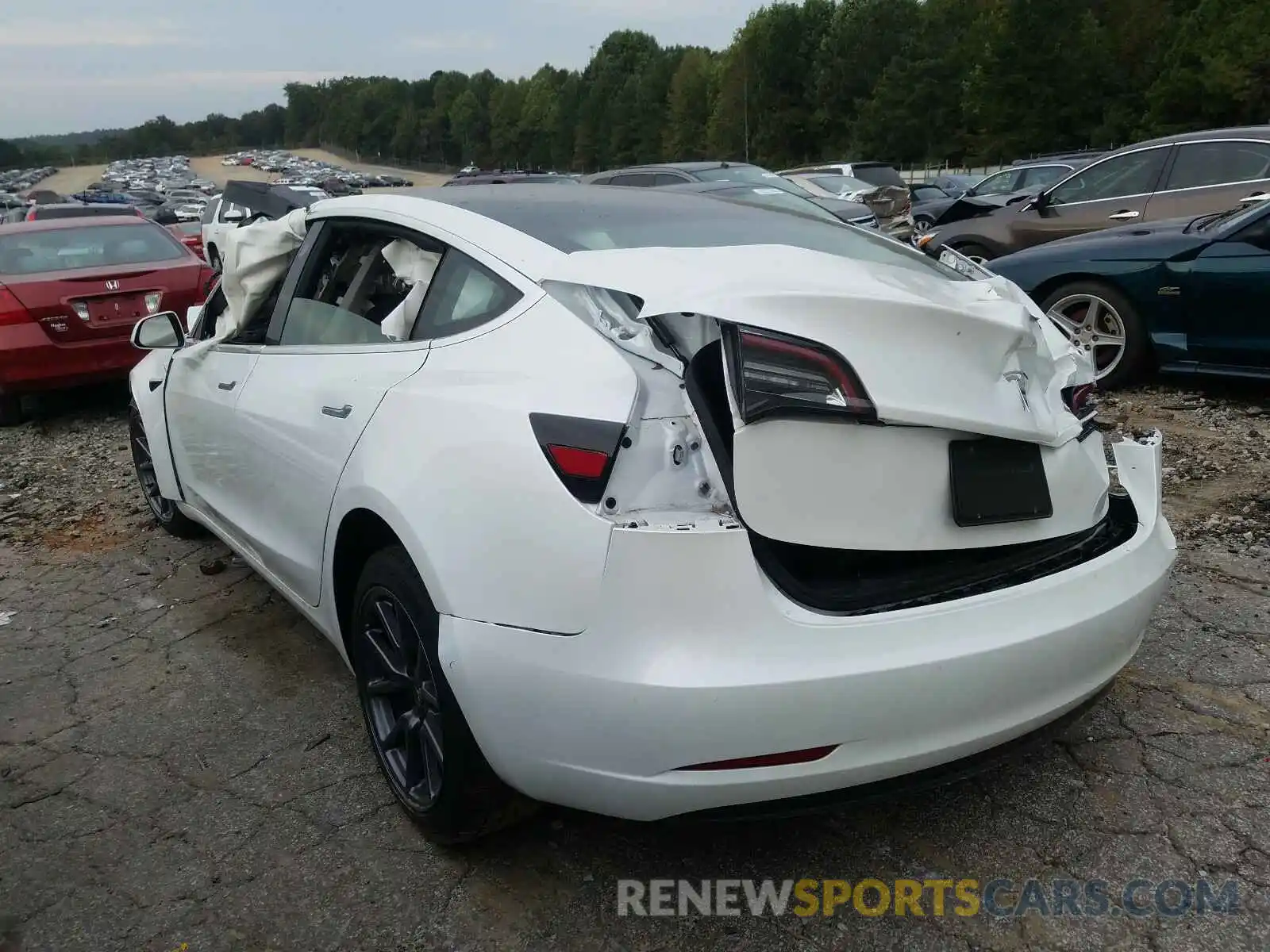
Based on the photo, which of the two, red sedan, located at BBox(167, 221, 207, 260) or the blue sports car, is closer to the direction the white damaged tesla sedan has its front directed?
the red sedan

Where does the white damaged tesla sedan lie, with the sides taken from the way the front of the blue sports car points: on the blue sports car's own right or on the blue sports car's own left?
on the blue sports car's own left

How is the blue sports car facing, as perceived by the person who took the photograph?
facing to the left of the viewer

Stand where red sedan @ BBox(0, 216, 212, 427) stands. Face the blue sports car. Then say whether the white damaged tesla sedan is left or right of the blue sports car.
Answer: right

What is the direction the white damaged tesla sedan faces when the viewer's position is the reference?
facing away from the viewer and to the left of the viewer
